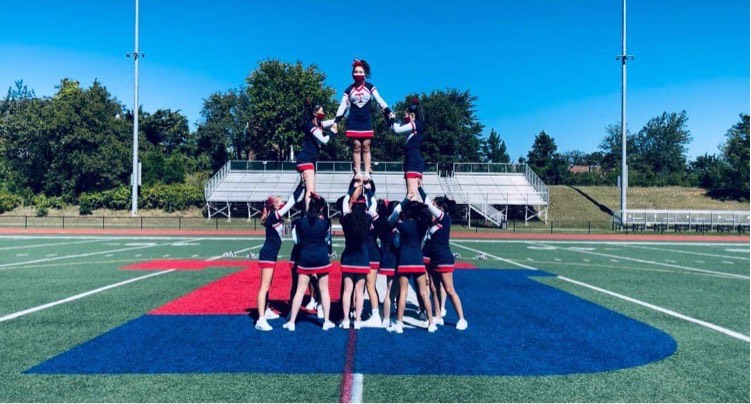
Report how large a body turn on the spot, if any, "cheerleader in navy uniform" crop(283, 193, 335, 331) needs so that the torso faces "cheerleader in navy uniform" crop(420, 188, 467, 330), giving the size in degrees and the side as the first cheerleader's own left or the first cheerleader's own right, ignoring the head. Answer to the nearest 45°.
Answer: approximately 90° to the first cheerleader's own right

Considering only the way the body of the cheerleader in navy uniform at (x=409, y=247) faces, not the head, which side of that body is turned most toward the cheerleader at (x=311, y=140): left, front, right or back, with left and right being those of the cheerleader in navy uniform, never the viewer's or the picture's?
left

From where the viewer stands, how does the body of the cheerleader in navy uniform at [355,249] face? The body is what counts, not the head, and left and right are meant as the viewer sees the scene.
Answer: facing away from the viewer

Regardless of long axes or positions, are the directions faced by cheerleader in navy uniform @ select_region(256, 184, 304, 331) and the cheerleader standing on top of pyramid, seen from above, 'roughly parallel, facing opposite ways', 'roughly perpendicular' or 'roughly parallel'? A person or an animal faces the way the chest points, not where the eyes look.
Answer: roughly perpendicular

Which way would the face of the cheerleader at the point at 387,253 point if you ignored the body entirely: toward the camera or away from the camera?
away from the camera

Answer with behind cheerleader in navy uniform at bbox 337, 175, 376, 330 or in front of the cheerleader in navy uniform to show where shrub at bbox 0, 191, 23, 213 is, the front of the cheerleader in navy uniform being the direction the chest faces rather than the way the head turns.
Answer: in front

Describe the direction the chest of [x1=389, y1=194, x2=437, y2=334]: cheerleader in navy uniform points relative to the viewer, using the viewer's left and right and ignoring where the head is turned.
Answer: facing away from the viewer

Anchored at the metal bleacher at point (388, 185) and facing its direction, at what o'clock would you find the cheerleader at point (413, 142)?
The cheerleader is roughly at 12 o'clock from the metal bleacher.

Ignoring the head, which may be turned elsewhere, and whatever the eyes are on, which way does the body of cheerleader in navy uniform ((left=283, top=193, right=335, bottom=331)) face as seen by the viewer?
away from the camera

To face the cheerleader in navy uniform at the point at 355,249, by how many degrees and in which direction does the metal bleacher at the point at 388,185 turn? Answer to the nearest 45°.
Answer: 0° — it already faces them
